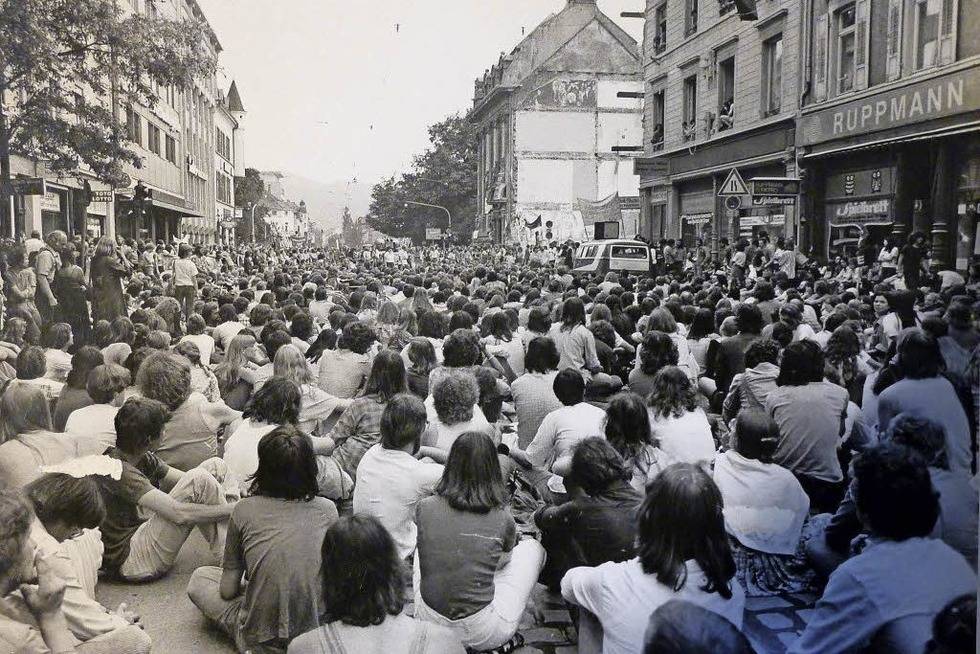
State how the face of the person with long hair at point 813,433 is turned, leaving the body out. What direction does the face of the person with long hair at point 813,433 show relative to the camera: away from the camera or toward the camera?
away from the camera

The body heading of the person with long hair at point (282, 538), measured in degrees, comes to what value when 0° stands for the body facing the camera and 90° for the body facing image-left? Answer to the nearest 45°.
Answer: approximately 180°

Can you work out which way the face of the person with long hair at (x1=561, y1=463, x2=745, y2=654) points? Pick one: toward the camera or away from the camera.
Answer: away from the camera

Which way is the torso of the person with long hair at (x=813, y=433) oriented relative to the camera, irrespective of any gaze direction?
away from the camera

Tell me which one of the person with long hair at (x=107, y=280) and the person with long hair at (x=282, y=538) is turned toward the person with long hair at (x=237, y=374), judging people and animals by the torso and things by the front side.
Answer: the person with long hair at (x=282, y=538)

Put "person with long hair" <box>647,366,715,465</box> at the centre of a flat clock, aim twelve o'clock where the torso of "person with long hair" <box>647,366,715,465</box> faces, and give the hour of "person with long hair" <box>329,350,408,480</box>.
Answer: "person with long hair" <box>329,350,408,480</box> is roughly at 9 o'clock from "person with long hair" <box>647,366,715,465</box>.

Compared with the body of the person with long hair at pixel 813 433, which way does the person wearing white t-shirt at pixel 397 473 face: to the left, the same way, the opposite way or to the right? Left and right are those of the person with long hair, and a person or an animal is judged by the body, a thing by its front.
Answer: the same way

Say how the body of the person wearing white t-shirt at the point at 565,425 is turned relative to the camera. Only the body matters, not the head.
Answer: away from the camera

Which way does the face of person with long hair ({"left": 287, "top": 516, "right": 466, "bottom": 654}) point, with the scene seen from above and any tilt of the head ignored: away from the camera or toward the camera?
away from the camera

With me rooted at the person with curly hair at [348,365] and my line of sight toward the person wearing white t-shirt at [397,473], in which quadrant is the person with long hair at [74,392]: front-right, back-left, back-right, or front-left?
front-right

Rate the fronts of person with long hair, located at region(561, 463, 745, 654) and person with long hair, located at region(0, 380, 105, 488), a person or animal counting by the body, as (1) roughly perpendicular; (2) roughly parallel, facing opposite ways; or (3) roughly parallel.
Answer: roughly parallel

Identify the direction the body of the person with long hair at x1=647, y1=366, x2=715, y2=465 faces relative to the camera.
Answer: away from the camera

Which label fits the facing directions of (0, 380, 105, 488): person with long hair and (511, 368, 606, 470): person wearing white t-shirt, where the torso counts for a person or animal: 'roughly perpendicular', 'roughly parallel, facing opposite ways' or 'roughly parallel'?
roughly parallel

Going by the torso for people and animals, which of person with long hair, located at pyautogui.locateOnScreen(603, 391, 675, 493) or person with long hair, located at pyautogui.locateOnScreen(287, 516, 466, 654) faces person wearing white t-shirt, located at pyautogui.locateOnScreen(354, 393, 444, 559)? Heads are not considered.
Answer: person with long hair, located at pyautogui.locateOnScreen(287, 516, 466, 654)

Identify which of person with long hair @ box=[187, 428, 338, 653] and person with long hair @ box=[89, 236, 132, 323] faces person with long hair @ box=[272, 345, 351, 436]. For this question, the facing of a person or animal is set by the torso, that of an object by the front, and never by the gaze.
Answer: person with long hair @ box=[187, 428, 338, 653]

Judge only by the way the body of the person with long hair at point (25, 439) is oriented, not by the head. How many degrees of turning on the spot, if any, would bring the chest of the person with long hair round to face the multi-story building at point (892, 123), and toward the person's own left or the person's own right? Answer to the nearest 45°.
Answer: approximately 45° to the person's own right

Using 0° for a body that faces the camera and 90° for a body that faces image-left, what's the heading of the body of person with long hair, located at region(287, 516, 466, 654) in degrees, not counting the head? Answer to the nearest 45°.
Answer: approximately 180°

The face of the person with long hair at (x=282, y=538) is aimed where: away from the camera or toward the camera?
away from the camera

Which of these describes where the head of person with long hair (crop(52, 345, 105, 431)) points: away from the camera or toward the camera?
away from the camera

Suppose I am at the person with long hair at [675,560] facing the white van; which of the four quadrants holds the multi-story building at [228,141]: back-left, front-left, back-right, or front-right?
front-left

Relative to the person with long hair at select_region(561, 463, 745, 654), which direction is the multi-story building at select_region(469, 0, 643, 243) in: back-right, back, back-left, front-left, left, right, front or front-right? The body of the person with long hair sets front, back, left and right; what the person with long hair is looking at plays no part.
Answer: front
